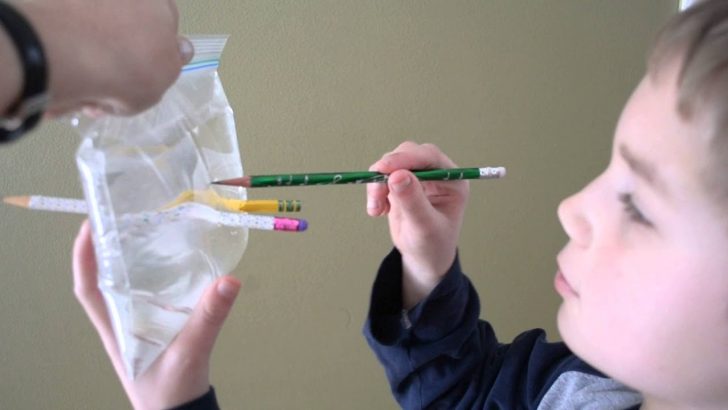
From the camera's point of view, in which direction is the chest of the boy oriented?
to the viewer's left

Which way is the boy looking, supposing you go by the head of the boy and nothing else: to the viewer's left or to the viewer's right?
to the viewer's left
